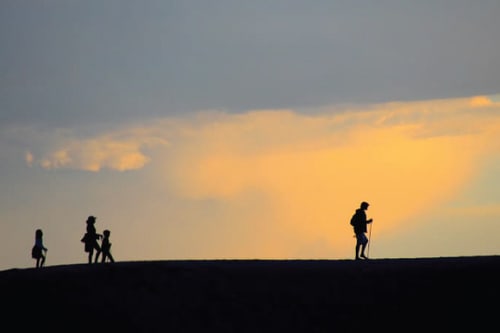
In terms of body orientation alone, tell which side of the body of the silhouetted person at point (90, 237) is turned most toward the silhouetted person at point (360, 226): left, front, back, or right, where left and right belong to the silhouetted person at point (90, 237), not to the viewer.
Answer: front

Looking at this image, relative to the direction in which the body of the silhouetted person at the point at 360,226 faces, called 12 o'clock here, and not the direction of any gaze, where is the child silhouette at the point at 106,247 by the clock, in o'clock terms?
The child silhouette is roughly at 6 o'clock from the silhouetted person.

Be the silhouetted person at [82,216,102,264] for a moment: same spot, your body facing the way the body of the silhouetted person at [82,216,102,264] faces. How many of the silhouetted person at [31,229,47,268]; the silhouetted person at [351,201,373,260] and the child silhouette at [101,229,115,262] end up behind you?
1

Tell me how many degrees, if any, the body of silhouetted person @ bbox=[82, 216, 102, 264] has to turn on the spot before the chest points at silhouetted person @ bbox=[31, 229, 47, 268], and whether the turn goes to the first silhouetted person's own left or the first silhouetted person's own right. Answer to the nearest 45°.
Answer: approximately 180°

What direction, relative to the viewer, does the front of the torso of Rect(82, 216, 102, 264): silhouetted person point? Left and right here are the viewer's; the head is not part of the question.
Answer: facing to the right of the viewer

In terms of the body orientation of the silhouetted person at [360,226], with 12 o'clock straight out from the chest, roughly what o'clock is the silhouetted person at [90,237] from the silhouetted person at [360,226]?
the silhouetted person at [90,237] is roughly at 6 o'clock from the silhouetted person at [360,226].

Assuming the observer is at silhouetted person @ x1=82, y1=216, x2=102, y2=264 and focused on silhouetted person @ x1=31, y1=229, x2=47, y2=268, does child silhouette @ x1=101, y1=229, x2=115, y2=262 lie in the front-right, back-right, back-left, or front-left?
back-right

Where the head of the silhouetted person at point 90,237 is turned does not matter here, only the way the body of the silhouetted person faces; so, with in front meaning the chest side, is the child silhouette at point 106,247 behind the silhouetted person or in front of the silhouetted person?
in front

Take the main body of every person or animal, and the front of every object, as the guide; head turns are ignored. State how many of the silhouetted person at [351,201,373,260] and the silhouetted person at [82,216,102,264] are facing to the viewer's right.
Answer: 2

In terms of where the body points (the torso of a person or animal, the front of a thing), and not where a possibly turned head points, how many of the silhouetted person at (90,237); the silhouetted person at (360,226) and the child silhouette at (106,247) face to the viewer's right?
3

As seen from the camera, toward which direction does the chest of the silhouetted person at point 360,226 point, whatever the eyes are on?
to the viewer's right

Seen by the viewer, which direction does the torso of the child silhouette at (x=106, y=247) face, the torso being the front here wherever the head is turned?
to the viewer's right
